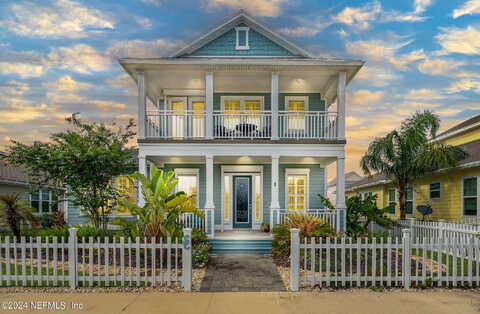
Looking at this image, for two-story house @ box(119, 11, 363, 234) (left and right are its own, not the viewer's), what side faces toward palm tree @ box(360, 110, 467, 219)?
left

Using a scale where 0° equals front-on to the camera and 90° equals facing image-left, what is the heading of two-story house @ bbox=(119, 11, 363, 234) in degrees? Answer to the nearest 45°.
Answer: approximately 0°

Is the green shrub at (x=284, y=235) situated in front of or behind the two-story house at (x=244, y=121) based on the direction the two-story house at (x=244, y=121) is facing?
in front

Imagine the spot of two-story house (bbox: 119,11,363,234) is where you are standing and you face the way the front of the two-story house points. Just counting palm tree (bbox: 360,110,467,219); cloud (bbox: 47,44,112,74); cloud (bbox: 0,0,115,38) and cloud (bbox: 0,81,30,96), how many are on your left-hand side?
1
